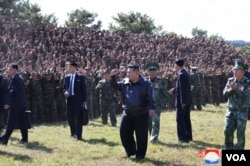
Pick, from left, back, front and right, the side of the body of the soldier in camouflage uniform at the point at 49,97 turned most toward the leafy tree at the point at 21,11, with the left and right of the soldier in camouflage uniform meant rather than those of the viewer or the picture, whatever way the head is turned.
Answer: back

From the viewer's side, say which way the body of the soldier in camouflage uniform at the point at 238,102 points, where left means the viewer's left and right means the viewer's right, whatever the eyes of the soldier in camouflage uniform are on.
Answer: facing the viewer and to the left of the viewer

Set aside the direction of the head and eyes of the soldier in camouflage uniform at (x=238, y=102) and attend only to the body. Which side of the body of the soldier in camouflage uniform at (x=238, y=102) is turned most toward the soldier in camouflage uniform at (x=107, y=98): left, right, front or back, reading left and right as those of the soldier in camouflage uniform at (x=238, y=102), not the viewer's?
right

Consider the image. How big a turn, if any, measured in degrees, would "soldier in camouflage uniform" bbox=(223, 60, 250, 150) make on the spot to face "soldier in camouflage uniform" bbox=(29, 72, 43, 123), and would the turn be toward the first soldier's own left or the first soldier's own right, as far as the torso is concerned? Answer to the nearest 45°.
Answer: approximately 90° to the first soldier's own right

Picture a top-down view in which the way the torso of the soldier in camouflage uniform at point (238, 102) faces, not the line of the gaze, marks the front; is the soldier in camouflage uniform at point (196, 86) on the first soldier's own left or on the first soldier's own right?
on the first soldier's own right

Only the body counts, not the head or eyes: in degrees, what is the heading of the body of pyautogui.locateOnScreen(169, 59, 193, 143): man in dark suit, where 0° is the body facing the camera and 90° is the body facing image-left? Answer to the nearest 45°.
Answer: approximately 90°

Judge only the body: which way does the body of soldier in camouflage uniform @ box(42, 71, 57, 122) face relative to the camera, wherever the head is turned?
toward the camera

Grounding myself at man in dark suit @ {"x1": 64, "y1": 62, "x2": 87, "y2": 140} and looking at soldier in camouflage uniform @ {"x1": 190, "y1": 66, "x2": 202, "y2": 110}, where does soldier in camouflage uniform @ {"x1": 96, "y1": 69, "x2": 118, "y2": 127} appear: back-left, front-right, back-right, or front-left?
front-left
